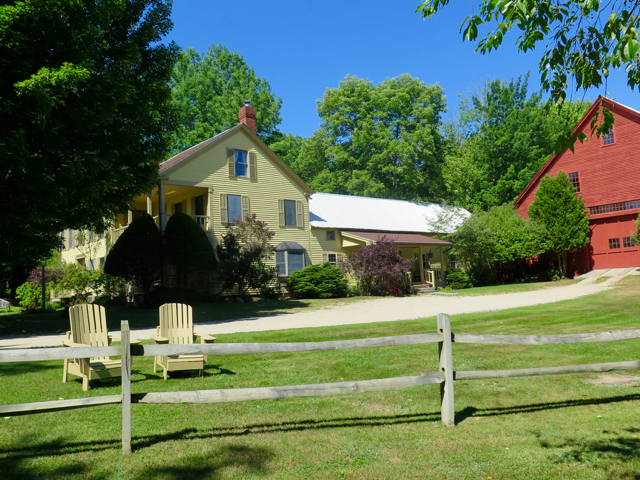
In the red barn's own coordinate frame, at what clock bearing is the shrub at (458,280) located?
The shrub is roughly at 1 o'clock from the red barn.

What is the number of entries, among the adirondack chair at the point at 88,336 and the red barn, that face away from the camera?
0

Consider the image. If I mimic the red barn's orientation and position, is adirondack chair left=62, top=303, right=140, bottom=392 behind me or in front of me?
in front

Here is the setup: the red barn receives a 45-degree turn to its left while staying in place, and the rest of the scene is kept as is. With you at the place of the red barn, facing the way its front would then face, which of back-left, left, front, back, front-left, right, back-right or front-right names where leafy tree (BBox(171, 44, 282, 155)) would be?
right

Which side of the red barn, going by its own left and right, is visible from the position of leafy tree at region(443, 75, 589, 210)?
right

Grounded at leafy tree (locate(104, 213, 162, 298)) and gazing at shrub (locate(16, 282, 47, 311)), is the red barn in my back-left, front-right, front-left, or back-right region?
back-right

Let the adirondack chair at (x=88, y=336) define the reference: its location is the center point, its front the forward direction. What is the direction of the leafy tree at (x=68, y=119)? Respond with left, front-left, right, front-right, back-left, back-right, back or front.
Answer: back-left

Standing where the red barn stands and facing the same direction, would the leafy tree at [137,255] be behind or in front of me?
in front

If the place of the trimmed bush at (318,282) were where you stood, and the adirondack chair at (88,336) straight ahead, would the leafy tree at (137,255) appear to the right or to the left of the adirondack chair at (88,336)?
right

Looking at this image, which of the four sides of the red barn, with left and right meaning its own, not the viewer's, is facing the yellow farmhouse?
front

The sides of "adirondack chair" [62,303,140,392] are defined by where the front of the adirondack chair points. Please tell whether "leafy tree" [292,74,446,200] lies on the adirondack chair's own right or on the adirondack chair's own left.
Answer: on the adirondack chair's own left

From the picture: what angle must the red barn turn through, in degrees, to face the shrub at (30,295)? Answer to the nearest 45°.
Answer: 0° — it already faces it

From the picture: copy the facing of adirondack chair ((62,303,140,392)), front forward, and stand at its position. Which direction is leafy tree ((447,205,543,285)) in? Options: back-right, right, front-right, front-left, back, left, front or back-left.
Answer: left

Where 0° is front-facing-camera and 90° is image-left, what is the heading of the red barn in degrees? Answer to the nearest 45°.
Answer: approximately 45°

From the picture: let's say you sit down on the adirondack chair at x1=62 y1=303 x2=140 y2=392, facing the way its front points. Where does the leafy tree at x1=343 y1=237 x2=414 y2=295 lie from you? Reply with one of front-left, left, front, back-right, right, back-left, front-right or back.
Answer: left
